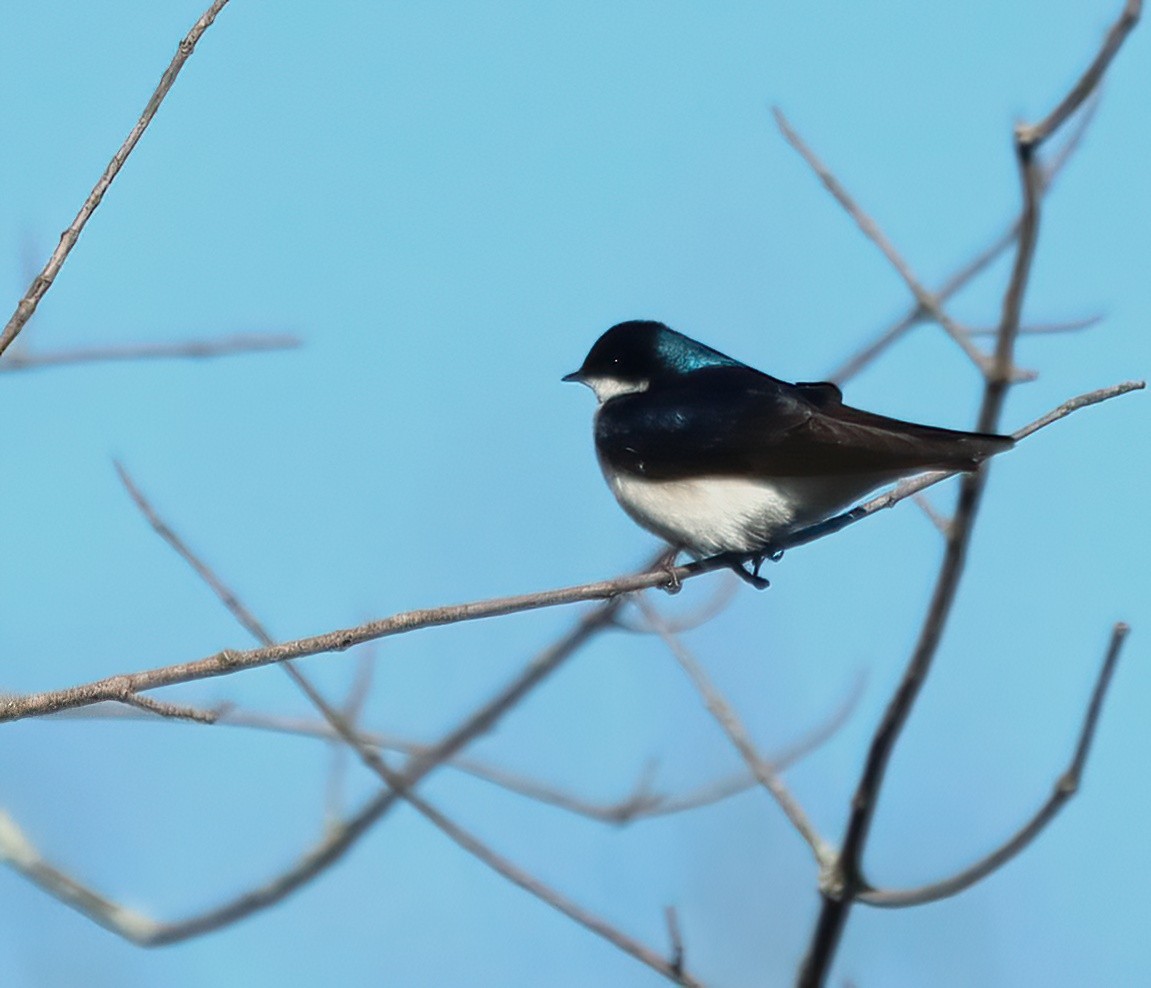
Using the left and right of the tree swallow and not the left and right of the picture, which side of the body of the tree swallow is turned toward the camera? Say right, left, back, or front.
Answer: left
